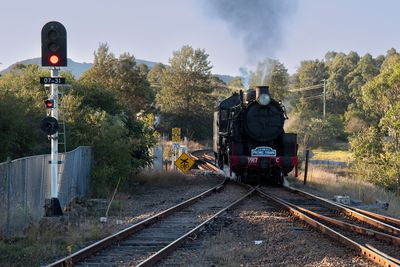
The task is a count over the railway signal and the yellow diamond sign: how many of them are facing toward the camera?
2

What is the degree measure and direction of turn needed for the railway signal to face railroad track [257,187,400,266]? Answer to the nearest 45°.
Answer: approximately 45° to its left

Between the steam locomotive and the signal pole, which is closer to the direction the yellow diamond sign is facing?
the signal pole

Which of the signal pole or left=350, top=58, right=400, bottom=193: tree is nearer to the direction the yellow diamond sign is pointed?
the signal pole

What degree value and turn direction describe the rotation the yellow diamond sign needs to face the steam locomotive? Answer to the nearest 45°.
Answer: approximately 45° to its left

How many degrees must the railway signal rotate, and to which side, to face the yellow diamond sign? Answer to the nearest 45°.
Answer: approximately 135° to its left

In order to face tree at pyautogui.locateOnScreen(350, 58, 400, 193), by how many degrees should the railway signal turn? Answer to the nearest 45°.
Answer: approximately 135° to its left

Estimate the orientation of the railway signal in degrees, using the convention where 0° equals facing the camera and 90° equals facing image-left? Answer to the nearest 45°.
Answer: approximately 0°

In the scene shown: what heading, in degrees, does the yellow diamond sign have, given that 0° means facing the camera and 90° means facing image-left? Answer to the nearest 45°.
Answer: approximately 0°
